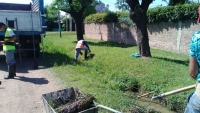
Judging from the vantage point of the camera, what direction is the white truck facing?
facing away from the viewer

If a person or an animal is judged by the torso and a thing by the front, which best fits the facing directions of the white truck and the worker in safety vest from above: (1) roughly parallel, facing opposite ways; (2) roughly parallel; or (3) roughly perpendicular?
roughly perpendicular

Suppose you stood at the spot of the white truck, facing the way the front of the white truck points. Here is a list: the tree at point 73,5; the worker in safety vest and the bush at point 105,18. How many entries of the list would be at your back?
1

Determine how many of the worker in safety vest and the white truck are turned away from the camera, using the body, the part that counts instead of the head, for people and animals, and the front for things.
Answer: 1

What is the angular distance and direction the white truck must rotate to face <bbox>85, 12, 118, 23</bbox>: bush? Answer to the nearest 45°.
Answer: approximately 45° to its right

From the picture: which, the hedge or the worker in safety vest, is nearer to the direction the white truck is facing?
the hedge

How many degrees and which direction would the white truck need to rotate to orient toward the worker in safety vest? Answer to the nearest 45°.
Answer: approximately 180°
